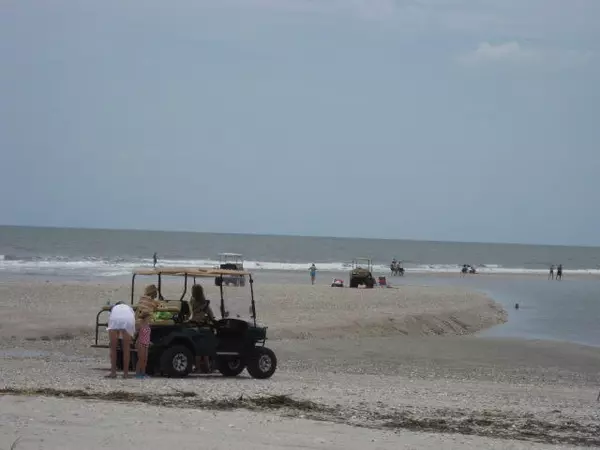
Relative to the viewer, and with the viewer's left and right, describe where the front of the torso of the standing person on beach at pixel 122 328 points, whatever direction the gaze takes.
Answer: facing away from the viewer
